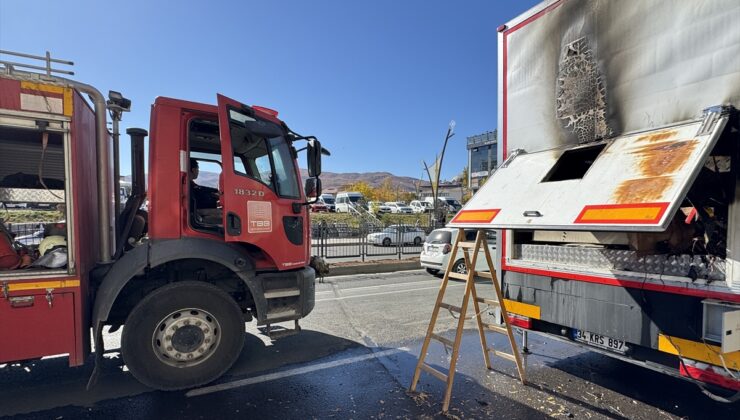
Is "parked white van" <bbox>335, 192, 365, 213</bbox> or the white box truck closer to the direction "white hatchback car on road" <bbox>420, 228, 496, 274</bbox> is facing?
the parked white van

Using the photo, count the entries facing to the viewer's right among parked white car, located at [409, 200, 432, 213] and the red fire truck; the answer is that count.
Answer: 1

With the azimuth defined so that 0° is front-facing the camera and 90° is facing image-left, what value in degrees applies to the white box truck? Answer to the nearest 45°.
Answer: approximately 225°

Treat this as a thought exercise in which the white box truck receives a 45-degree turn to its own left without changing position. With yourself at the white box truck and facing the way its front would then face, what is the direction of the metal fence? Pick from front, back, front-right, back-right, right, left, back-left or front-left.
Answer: front-left

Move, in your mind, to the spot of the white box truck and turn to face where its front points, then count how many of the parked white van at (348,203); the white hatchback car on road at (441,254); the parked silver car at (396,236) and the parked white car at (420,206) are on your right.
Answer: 0

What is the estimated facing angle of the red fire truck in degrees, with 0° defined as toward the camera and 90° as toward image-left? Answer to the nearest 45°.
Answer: approximately 270°

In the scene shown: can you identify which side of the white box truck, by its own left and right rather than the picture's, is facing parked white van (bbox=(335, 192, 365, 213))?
left

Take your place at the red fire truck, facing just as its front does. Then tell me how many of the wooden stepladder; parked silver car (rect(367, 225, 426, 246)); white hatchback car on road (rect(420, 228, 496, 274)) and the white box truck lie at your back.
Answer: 0

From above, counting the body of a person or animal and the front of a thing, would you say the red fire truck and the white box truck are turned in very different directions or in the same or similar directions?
same or similar directions

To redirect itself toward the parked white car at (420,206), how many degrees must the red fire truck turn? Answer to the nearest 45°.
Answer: approximately 45° to its left

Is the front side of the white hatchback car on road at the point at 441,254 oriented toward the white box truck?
no

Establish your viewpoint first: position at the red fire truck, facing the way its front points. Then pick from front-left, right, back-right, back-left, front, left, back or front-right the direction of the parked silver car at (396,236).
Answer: front-left
